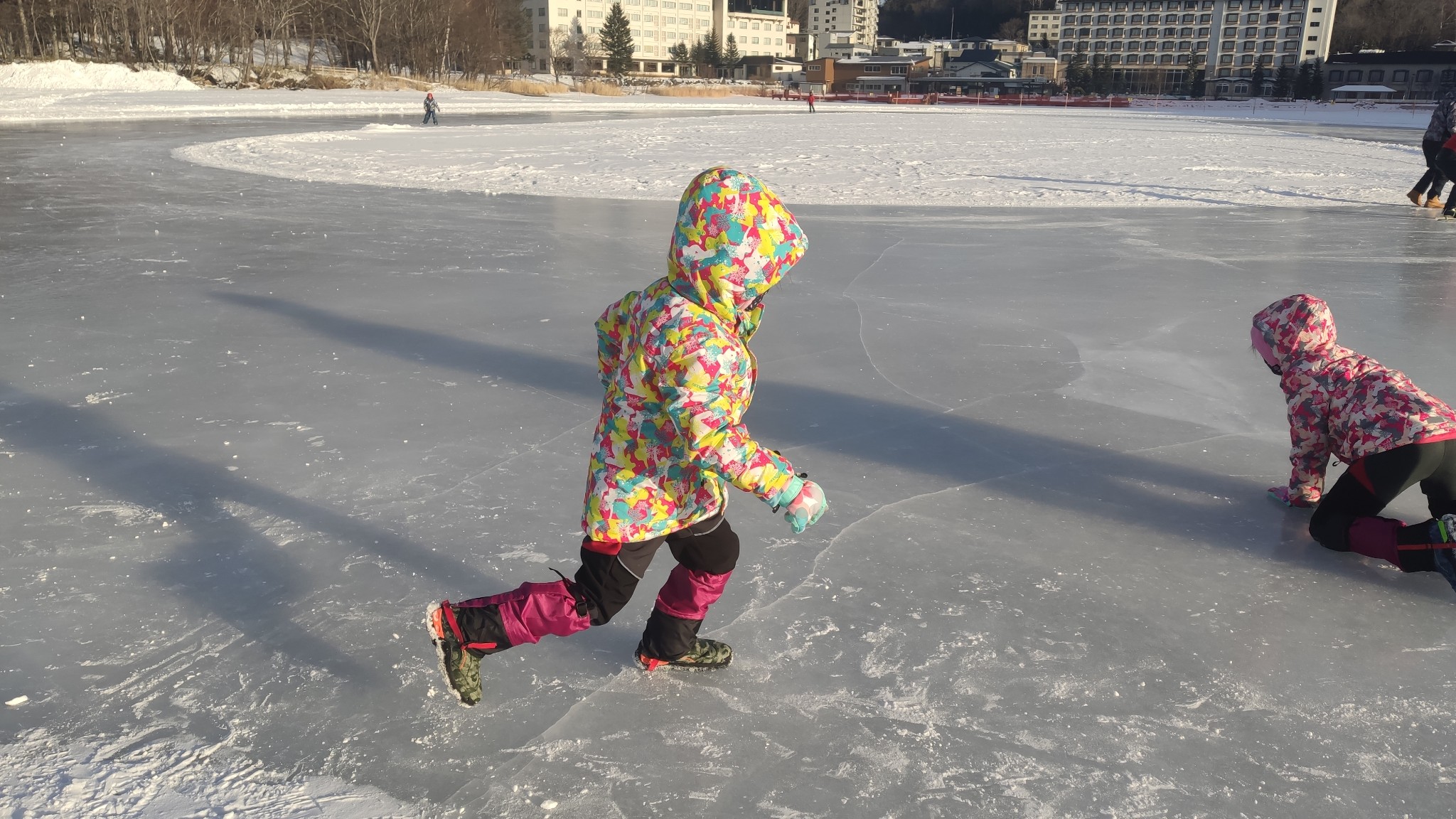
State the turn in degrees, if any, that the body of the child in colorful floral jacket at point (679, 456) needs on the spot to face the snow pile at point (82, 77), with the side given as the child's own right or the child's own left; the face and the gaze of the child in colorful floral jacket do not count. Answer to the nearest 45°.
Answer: approximately 135° to the child's own left

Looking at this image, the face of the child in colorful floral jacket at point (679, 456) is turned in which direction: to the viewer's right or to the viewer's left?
to the viewer's right

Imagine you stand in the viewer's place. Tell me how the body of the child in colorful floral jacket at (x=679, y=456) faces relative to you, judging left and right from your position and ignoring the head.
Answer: facing to the right of the viewer

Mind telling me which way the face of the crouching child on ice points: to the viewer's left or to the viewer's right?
to the viewer's left

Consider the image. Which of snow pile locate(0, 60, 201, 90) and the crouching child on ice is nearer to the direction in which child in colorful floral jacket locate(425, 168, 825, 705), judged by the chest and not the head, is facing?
the crouching child on ice

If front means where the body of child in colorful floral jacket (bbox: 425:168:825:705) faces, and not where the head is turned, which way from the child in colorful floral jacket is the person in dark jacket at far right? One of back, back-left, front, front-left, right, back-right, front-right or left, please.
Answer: front-left

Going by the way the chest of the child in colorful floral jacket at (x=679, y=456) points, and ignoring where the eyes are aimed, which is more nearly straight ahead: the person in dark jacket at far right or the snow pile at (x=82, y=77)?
the person in dark jacket at far right
